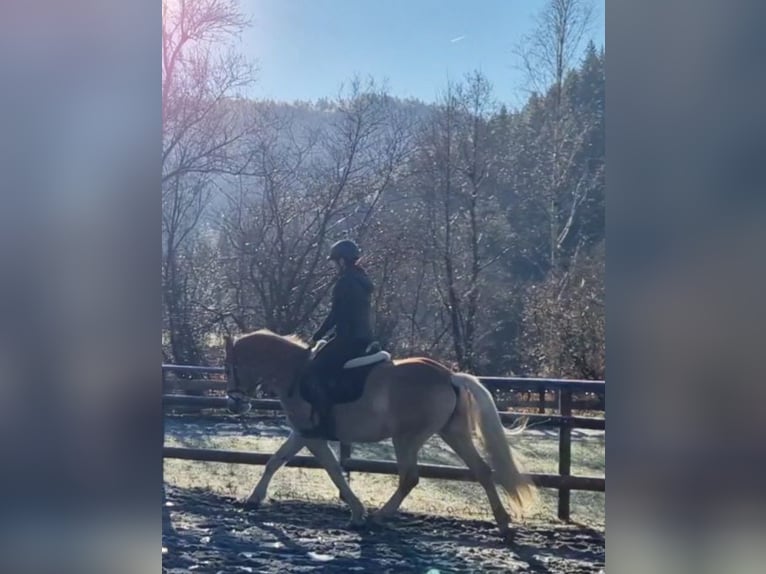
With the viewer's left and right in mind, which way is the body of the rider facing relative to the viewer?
facing to the left of the viewer

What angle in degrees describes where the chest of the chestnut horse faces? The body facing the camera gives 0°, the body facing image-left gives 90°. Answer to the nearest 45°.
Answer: approximately 90°
